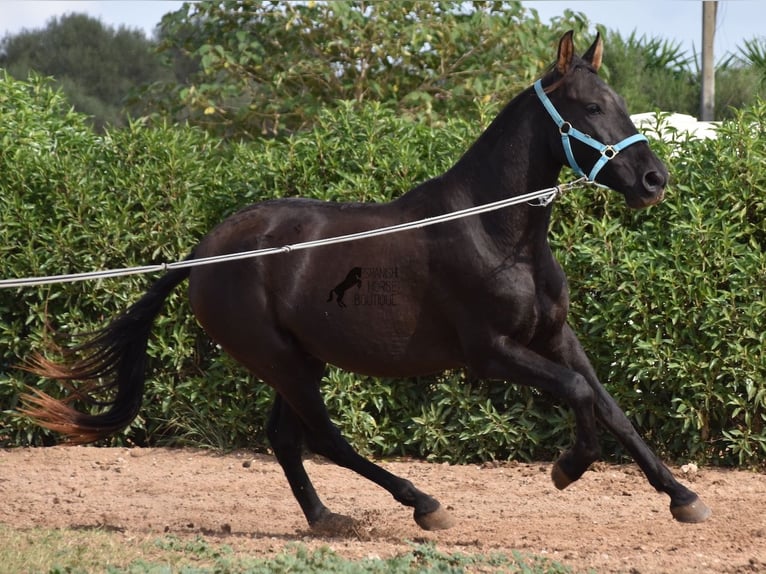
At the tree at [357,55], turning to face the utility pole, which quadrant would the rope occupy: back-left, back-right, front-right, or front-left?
back-right

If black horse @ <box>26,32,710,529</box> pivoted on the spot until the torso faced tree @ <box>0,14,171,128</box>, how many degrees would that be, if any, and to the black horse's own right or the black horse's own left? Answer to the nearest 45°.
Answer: approximately 90° to the black horse's own left

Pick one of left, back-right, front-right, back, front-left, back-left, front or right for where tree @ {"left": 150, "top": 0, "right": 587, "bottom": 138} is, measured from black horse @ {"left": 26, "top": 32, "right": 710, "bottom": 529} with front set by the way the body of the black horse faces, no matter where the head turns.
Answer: left

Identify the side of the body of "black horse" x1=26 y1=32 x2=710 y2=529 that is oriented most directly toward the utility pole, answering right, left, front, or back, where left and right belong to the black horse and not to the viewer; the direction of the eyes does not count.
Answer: left

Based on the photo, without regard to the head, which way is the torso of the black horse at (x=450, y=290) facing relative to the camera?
to the viewer's right
